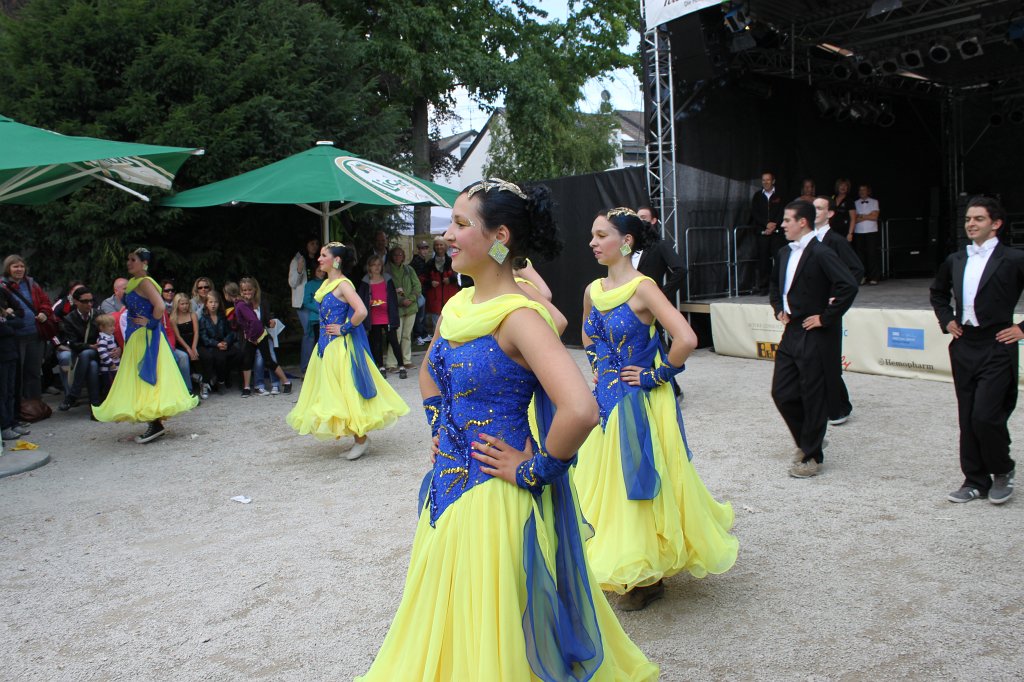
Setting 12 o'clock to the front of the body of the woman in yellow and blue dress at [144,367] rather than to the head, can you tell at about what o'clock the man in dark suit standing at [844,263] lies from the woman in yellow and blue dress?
The man in dark suit standing is roughly at 7 o'clock from the woman in yellow and blue dress.

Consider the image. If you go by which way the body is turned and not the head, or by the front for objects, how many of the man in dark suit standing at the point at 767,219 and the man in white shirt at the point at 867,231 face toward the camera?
2

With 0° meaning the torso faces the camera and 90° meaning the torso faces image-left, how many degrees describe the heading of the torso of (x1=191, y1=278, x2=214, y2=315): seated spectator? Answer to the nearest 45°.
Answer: approximately 315°

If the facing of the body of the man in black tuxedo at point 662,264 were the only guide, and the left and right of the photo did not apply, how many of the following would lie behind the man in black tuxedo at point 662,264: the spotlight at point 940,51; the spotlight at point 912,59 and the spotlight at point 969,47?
3

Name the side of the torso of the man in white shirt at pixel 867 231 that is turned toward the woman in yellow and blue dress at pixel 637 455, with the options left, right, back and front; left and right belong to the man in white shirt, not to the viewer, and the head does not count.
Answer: front

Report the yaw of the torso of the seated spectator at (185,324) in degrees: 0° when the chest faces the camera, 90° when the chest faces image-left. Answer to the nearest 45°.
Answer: approximately 315°
